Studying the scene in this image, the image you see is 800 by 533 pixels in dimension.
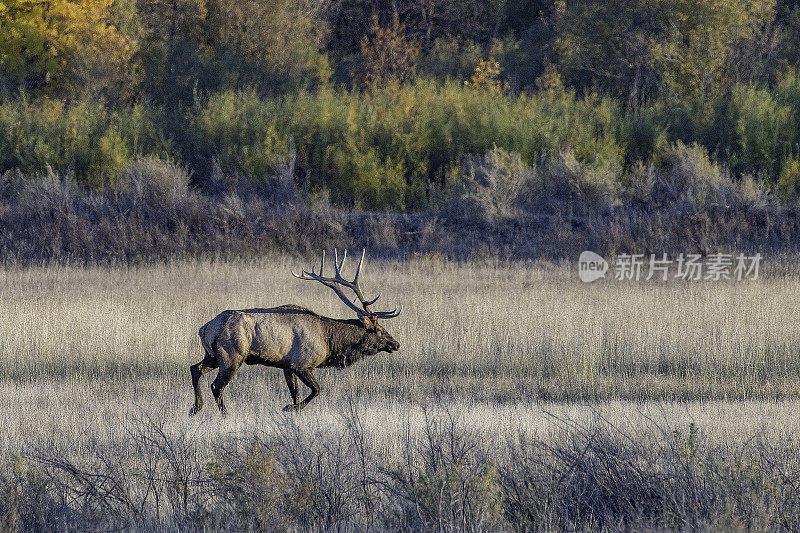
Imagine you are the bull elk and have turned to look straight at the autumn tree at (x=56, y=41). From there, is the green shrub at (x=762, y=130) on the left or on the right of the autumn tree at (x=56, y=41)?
right

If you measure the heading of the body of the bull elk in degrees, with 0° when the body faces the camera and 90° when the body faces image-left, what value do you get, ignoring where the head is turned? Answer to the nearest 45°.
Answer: approximately 270°

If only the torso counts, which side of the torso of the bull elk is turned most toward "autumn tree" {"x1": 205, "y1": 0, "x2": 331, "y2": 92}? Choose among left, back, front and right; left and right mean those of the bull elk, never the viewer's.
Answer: left

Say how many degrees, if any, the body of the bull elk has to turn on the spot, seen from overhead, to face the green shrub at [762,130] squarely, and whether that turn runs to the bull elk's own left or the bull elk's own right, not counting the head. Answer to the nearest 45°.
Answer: approximately 45° to the bull elk's own left

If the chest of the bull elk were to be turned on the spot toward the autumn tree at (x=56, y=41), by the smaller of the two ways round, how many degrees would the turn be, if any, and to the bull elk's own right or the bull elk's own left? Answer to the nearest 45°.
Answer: approximately 90° to the bull elk's own left

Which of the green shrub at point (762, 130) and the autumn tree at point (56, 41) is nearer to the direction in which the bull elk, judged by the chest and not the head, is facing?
the green shrub

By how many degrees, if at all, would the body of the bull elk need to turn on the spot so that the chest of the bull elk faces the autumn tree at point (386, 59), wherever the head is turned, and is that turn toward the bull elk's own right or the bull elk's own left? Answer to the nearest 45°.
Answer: approximately 90° to the bull elk's own left

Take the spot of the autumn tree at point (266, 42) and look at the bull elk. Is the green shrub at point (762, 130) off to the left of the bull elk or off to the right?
left
